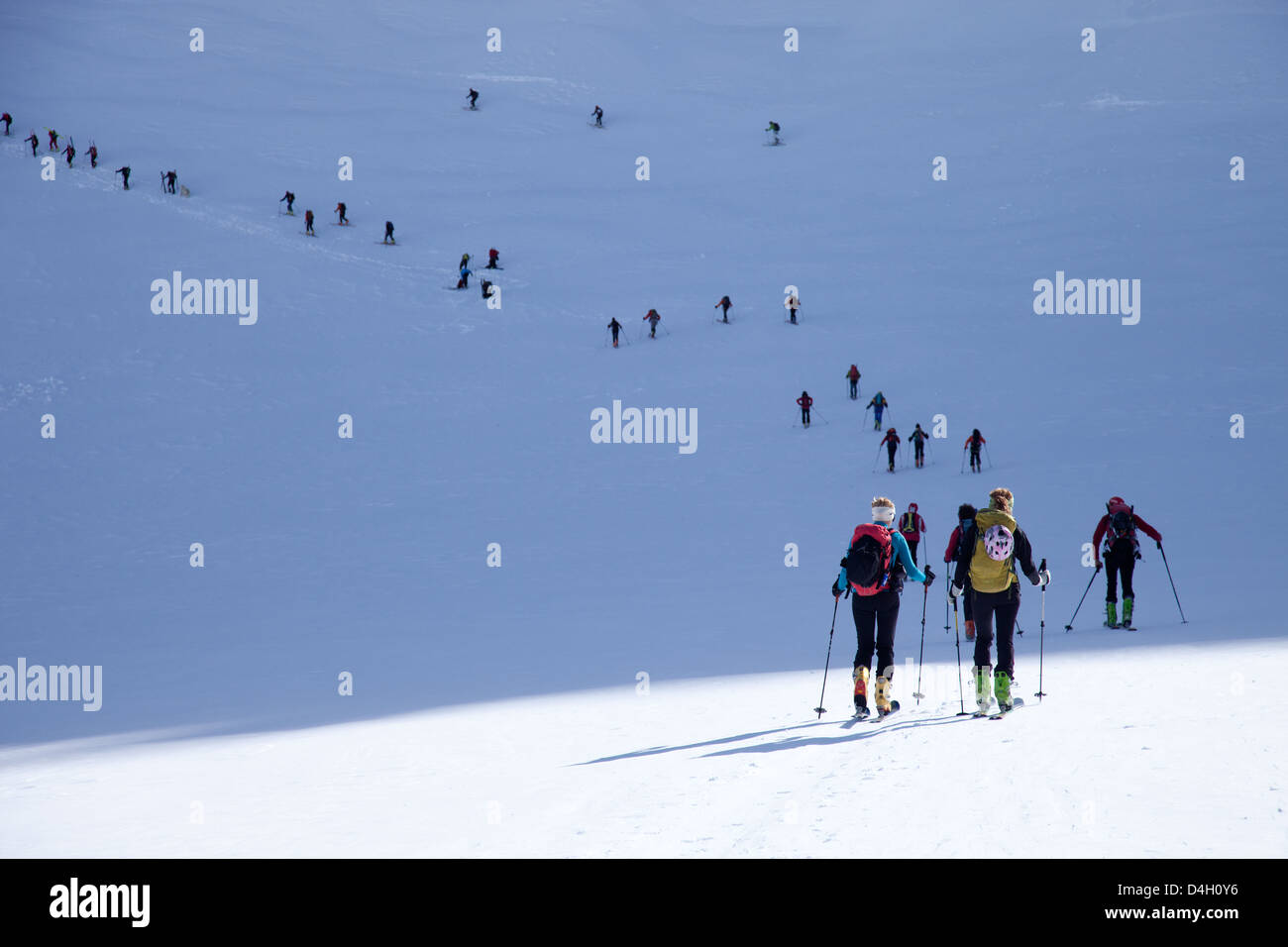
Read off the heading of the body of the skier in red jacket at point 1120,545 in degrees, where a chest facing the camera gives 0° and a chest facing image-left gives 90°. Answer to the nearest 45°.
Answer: approximately 180°

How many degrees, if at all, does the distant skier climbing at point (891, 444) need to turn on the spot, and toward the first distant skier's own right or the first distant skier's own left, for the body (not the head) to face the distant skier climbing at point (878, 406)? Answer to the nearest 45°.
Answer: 0° — they already face them

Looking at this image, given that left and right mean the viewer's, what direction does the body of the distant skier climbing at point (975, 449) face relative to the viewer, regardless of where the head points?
facing away from the viewer

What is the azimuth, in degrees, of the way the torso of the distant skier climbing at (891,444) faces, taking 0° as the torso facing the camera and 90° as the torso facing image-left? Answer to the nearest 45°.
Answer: approximately 180°

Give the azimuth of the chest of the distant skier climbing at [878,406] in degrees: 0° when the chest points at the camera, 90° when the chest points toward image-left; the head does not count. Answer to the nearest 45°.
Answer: approximately 180°

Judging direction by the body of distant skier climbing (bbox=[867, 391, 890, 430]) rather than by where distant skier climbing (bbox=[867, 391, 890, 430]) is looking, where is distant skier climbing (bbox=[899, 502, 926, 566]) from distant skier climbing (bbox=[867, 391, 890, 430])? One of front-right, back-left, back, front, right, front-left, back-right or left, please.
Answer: back

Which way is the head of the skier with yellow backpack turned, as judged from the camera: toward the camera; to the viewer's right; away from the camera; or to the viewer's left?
away from the camera

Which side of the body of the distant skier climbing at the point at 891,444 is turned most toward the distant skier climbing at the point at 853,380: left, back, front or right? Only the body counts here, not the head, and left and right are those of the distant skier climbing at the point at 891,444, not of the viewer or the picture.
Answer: front

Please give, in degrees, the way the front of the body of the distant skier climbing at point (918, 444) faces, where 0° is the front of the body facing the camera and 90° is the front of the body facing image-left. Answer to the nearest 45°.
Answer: approximately 180°

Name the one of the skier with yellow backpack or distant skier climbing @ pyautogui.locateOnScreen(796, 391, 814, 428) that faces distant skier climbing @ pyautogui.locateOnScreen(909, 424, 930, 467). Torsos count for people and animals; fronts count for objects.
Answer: the skier with yellow backpack

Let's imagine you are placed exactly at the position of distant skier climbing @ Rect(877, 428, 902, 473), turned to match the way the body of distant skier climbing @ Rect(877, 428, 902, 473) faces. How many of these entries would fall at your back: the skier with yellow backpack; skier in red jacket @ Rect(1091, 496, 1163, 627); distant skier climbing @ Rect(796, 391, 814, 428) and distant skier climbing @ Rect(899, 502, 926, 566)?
3

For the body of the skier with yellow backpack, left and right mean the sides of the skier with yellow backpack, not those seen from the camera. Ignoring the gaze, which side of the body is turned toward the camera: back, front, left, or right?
back
